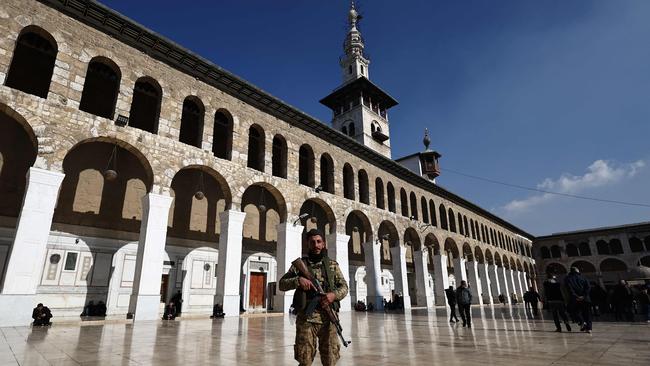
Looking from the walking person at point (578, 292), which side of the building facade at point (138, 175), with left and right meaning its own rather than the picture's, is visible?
front

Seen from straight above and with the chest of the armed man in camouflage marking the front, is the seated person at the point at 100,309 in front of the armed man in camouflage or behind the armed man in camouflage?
behind

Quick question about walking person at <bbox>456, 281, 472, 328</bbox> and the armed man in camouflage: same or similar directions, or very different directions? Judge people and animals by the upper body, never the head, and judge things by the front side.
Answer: very different directions

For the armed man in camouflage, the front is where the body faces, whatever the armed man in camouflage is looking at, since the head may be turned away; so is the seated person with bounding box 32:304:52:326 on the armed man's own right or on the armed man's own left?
on the armed man's own right

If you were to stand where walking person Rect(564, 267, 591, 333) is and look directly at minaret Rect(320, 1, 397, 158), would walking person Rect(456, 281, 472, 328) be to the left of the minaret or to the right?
left

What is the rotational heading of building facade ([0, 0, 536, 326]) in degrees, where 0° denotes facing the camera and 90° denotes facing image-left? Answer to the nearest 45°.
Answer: approximately 315°

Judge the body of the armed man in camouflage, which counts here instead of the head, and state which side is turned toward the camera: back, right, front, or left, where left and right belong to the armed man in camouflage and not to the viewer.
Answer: front

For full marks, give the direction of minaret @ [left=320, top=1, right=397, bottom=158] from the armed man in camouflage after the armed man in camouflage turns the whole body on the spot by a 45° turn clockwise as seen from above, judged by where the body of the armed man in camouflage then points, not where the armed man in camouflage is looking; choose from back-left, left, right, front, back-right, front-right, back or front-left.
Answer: back-right

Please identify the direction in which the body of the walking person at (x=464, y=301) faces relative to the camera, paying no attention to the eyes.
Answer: away from the camera

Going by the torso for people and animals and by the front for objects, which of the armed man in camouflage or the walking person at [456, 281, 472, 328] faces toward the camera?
the armed man in camouflage

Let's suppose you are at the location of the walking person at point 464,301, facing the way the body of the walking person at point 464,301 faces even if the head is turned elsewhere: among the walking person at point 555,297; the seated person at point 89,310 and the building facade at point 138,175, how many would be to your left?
2
